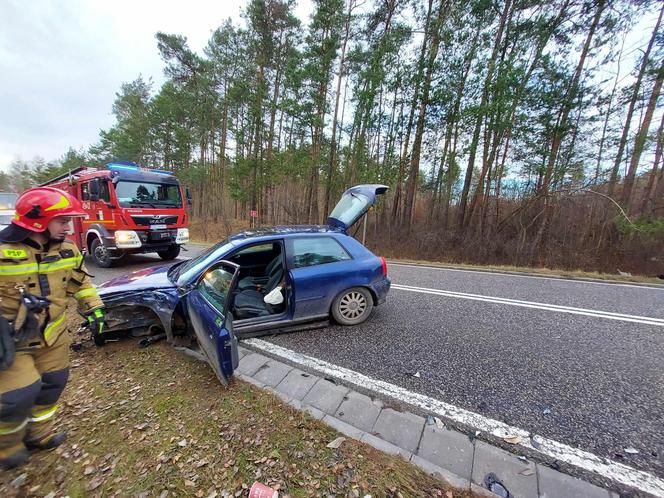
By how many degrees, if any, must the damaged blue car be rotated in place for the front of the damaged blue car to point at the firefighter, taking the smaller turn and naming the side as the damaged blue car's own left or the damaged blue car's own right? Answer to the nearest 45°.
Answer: approximately 45° to the damaged blue car's own left

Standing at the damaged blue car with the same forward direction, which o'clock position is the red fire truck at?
The red fire truck is roughly at 2 o'clock from the damaged blue car.

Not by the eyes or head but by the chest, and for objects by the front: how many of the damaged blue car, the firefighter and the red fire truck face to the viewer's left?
1

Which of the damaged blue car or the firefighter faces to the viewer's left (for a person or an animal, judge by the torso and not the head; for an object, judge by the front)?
the damaged blue car

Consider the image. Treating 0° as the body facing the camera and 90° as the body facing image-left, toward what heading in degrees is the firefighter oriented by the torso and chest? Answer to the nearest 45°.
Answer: approximately 315°

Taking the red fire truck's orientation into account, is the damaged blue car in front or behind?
in front

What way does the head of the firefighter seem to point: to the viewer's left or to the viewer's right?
to the viewer's right

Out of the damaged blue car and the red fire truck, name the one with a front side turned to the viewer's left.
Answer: the damaged blue car

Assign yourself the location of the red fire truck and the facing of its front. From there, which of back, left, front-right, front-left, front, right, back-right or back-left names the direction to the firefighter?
front-right

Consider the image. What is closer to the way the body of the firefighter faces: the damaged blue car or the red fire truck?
the damaged blue car

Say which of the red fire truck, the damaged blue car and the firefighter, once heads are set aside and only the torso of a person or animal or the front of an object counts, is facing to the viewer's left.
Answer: the damaged blue car

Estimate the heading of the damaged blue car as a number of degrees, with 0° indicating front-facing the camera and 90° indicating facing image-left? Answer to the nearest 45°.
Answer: approximately 90°

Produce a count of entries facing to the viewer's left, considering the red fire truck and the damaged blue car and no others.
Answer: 1
